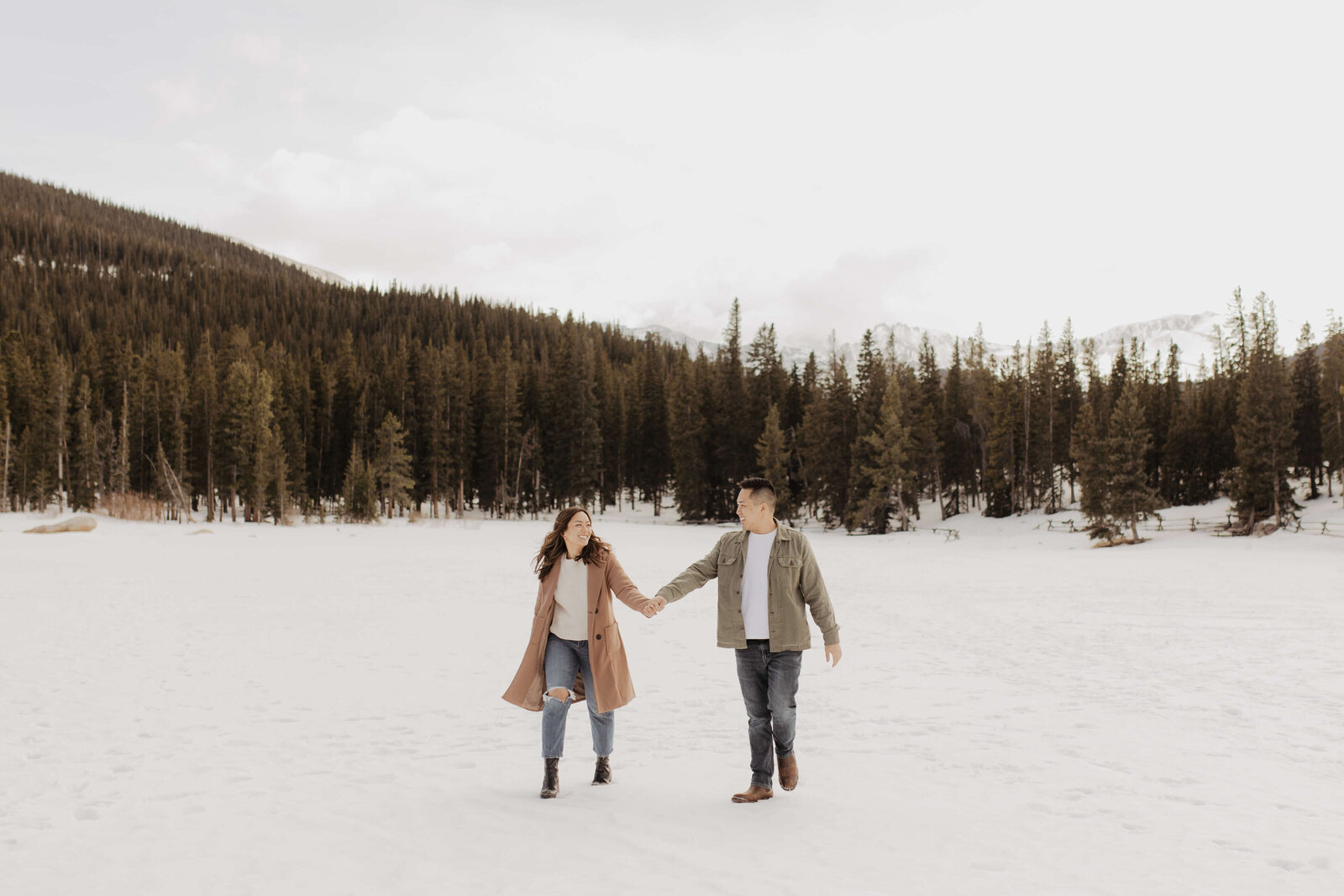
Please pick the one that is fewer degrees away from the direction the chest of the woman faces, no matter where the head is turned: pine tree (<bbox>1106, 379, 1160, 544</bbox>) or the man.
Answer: the man

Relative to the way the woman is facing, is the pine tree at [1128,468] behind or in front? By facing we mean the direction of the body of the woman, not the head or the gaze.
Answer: behind

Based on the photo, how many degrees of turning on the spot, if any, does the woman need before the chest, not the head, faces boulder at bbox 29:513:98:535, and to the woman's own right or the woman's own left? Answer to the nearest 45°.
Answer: approximately 135° to the woman's own right

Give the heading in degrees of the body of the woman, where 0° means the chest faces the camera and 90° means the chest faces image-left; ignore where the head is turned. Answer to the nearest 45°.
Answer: approximately 0°

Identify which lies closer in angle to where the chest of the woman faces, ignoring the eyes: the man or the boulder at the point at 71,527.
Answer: the man

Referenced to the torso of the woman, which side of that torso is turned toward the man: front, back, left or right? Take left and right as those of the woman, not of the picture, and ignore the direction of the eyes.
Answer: left

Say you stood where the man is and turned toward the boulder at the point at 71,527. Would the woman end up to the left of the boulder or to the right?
left

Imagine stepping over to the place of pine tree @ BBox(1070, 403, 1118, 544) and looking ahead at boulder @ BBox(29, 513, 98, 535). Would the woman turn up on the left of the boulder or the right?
left

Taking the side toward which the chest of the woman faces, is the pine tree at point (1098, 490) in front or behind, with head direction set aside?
behind
